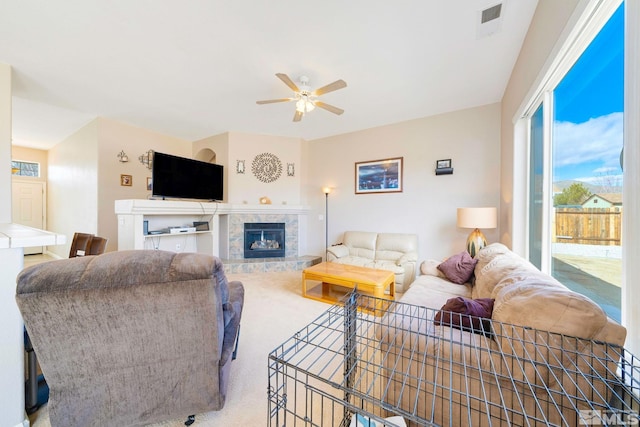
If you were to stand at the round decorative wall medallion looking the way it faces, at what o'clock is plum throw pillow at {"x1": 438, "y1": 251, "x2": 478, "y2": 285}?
The plum throw pillow is roughly at 11 o'clock from the round decorative wall medallion.

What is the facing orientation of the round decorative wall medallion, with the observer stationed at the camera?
facing the viewer

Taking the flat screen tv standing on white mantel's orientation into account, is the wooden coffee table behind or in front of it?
in front

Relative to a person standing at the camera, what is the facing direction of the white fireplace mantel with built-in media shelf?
facing the viewer and to the right of the viewer

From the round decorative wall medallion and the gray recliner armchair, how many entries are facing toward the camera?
1

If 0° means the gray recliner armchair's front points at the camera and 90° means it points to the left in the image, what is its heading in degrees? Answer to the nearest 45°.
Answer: approximately 180°

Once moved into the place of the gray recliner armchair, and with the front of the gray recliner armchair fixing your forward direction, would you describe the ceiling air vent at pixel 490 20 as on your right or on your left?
on your right

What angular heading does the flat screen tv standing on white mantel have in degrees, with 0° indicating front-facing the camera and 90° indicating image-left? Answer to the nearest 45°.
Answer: approximately 315°

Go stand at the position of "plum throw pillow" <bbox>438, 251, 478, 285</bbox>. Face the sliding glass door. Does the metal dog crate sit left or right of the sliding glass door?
right

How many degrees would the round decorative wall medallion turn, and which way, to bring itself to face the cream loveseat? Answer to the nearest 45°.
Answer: approximately 45° to its left

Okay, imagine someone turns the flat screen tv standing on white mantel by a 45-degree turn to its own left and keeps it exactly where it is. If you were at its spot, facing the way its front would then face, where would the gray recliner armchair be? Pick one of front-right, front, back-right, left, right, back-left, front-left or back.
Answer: right
